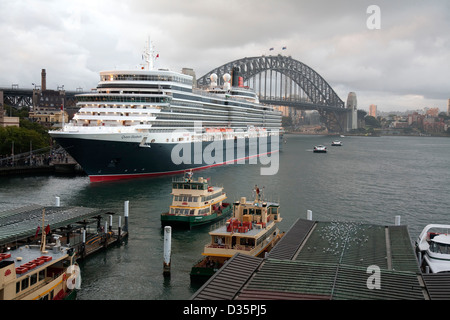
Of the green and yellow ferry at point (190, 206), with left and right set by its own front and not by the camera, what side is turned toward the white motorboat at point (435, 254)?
left

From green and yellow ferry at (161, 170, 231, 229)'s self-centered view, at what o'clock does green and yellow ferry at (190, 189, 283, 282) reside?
green and yellow ferry at (190, 189, 283, 282) is roughly at 10 o'clock from green and yellow ferry at (161, 170, 231, 229).

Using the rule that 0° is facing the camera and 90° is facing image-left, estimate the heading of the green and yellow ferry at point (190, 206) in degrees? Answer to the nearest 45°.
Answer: approximately 45°

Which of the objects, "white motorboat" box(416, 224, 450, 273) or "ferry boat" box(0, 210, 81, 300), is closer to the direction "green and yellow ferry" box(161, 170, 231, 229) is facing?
the ferry boat
